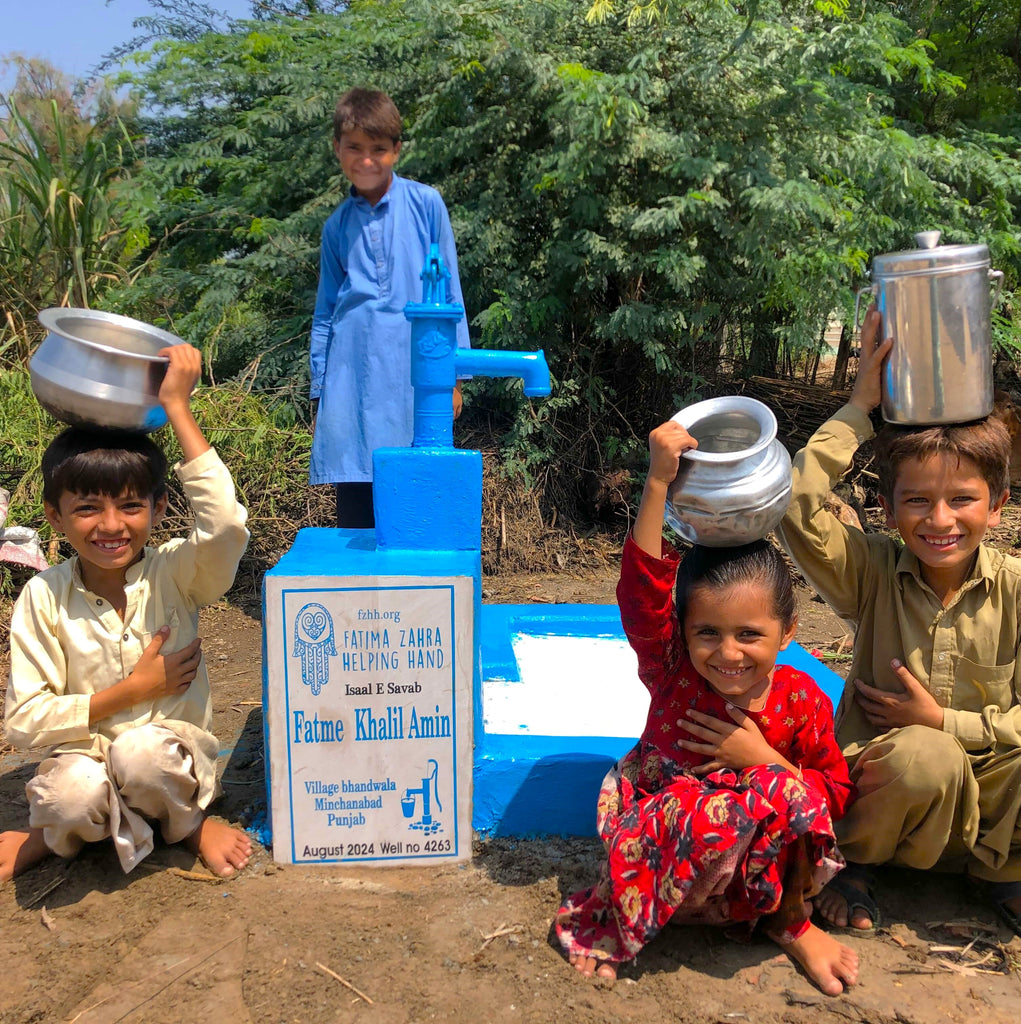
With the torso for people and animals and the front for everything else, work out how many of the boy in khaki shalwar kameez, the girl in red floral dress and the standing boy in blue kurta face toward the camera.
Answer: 3

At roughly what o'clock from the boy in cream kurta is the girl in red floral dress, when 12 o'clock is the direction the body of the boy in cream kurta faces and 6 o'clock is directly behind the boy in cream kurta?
The girl in red floral dress is roughly at 10 o'clock from the boy in cream kurta.

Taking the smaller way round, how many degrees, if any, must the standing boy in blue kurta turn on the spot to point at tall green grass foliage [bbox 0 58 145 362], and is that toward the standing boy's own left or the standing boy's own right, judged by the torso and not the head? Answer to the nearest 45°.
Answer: approximately 135° to the standing boy's own right

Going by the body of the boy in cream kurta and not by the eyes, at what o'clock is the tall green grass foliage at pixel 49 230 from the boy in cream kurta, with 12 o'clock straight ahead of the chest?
The tall green grass foliage is roughly at 6 o'clock from the boy in cream kurta.

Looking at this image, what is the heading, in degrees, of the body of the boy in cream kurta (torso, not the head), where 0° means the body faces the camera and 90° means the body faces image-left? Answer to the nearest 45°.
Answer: approximately 0°

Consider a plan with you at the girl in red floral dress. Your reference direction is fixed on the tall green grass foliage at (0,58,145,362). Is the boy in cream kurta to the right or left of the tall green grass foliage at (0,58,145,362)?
left

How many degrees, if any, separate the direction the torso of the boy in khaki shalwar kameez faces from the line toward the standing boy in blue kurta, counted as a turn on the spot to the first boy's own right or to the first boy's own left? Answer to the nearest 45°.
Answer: approximately 135° to the first boy's own right

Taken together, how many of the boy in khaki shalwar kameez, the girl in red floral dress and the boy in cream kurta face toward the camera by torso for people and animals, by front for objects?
3
